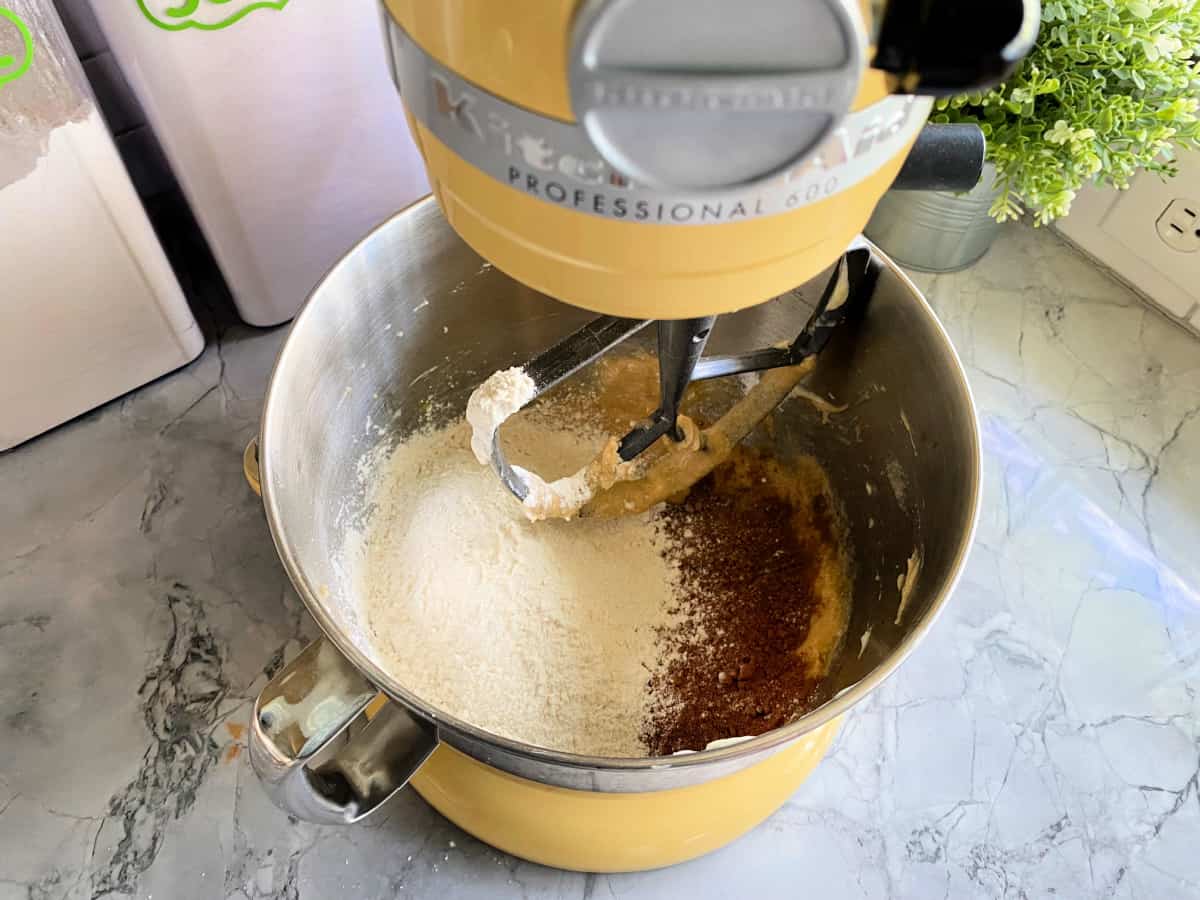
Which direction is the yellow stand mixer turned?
toward the camera

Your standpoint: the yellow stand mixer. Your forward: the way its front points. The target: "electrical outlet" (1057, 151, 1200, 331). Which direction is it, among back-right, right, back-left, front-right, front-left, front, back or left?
back-left
